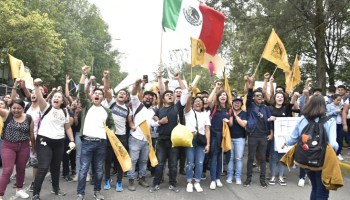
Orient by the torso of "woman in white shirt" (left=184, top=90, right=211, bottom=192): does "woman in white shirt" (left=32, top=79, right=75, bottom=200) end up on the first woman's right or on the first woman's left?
on the first woman's right

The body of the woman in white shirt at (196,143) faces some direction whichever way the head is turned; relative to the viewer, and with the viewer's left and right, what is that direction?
facing the viewer
